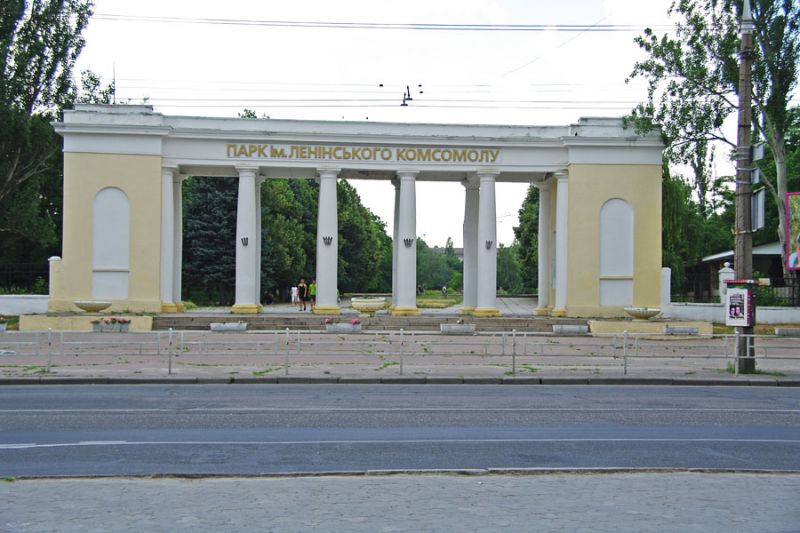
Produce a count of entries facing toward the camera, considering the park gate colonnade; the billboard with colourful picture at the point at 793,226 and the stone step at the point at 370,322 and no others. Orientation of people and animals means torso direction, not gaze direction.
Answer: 3

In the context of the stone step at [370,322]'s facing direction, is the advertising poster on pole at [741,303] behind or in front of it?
in front

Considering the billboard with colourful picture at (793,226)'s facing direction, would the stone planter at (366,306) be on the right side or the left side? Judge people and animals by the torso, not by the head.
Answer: on its right

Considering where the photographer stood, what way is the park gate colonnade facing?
facing the viewer

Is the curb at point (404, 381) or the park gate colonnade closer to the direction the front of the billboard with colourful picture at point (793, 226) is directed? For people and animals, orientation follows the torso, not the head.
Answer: the curb

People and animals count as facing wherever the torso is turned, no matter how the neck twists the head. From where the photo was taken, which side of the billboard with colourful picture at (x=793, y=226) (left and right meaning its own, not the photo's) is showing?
front

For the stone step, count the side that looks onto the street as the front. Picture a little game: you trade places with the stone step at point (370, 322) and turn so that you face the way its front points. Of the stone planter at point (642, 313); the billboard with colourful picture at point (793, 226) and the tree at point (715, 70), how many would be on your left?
3

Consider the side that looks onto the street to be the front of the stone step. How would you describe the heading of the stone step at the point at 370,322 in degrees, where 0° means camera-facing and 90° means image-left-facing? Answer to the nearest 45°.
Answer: approximately 0°

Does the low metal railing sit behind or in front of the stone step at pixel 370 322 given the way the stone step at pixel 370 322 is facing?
in front

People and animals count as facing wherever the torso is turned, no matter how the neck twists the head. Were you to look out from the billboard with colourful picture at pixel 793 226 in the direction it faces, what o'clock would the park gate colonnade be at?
The park gate colonnade is roughly at 2 o'clock from the billboard with colourful picture.

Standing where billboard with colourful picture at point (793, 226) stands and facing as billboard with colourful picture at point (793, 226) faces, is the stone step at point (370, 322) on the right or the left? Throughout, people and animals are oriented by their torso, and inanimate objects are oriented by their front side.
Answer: on its right

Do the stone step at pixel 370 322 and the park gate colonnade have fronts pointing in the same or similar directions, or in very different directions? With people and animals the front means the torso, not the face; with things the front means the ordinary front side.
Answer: same or similar directions
